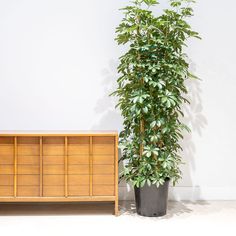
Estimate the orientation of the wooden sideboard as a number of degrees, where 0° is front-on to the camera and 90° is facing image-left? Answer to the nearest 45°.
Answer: approximately 0°
